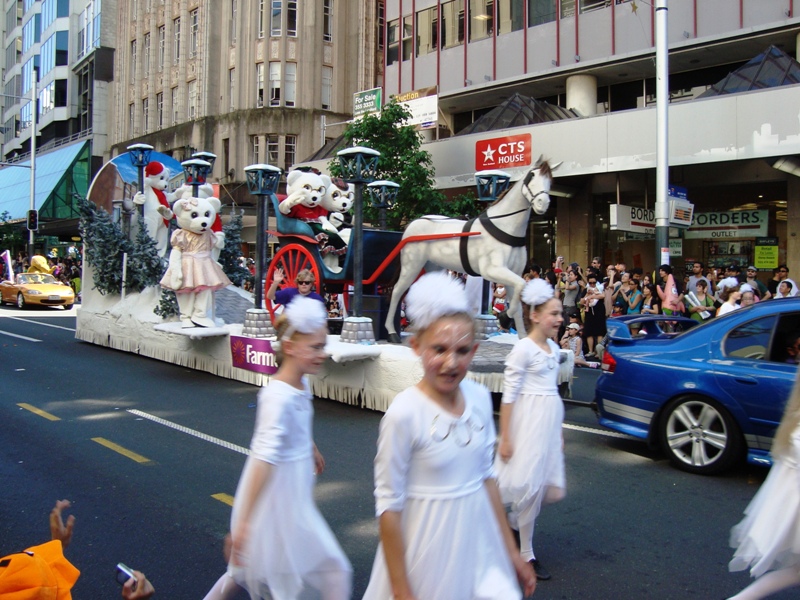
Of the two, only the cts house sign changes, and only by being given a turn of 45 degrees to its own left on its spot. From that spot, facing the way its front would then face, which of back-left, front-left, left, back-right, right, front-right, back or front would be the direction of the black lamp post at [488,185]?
front-right

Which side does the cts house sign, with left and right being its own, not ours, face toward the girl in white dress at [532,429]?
front

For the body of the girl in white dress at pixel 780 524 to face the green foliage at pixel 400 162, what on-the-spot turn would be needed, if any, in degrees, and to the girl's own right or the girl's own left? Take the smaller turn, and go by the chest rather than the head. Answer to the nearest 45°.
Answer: approximately 135° to the girl's own left

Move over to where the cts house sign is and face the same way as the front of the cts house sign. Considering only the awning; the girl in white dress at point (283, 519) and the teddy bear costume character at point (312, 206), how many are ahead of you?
2

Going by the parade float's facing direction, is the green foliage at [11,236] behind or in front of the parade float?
behind

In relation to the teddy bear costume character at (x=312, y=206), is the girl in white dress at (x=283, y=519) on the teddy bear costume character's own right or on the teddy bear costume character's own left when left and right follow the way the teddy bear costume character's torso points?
on the teddy bear costume character's own right

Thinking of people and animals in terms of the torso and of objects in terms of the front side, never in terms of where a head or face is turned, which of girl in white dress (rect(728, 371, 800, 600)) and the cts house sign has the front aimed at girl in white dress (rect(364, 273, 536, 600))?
the cts house sign

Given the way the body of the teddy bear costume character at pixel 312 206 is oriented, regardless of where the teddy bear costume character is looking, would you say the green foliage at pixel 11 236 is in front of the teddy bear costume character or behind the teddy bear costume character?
behind

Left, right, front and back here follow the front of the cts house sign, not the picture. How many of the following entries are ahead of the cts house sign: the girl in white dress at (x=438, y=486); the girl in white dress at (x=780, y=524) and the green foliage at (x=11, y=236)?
2

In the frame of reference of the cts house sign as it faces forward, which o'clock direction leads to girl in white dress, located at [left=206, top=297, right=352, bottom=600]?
The girl in white dress is roughly at 12 o'clock from the cts house sign.
